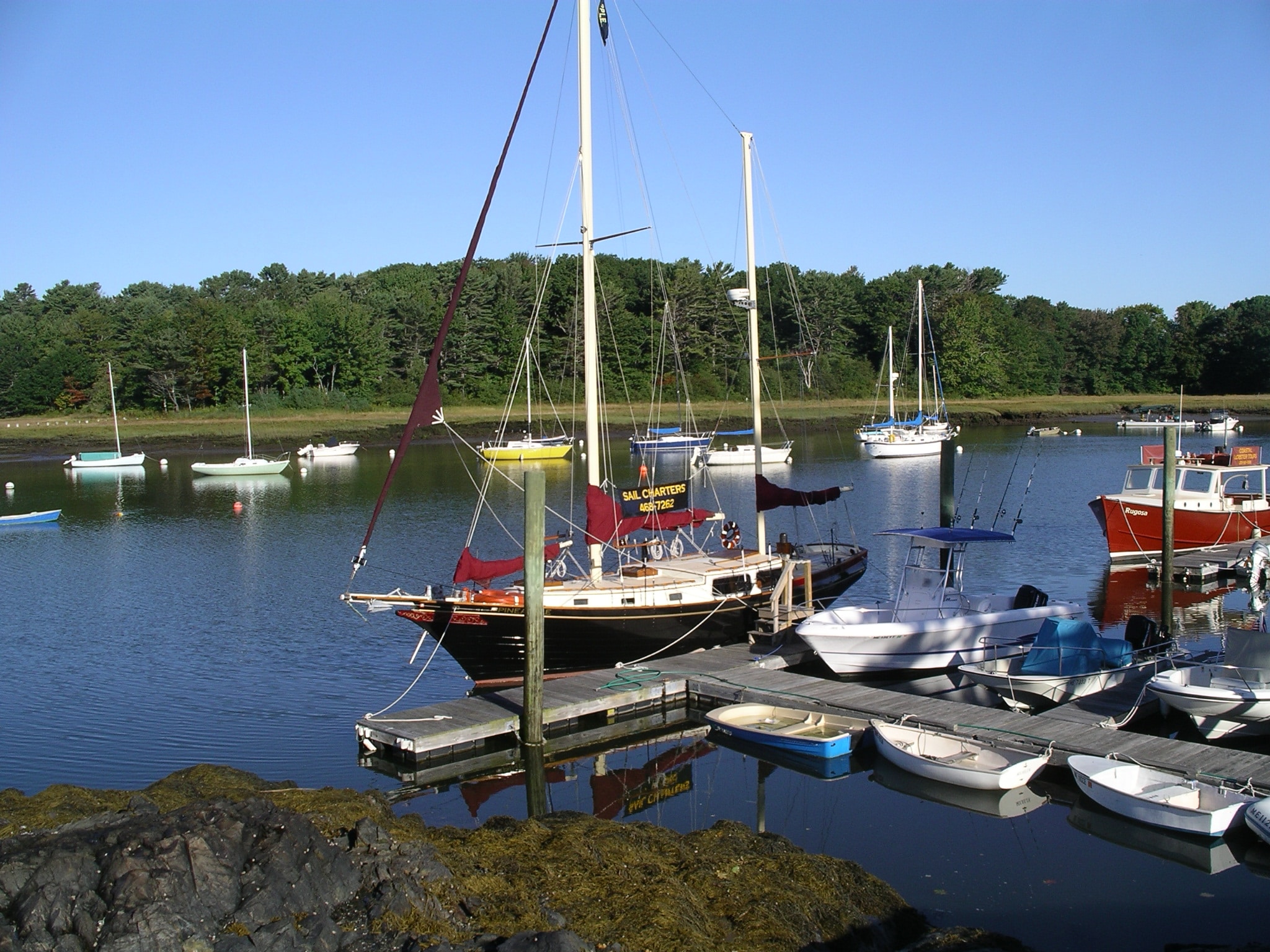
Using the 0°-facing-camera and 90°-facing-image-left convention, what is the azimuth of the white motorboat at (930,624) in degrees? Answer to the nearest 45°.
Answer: approximately 45°

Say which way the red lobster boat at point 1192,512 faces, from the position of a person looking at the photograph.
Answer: facing the viewer and to the left of the viewer

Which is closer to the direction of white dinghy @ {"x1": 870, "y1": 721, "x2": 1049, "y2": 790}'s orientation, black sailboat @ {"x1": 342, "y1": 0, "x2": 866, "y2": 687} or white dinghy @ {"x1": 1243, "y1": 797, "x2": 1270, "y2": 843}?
the black sailboat

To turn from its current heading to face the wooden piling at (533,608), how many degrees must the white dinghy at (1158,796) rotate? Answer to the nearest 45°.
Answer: approximately 45° to its left

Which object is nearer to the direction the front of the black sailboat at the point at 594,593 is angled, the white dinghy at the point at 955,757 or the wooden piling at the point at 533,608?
the wooden piling

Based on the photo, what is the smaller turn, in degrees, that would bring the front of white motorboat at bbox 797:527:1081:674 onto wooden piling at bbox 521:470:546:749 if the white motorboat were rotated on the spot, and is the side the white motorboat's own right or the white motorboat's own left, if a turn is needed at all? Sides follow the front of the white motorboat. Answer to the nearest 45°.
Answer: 0° — it already faces it

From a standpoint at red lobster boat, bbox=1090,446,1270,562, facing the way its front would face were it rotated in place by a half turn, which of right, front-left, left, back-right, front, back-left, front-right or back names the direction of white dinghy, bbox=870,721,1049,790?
back-right

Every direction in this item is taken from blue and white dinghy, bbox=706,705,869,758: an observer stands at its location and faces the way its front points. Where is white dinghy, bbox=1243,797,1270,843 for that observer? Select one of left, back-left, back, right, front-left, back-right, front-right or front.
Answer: back

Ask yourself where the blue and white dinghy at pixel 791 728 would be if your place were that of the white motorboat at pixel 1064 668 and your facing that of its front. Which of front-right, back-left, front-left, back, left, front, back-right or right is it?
front

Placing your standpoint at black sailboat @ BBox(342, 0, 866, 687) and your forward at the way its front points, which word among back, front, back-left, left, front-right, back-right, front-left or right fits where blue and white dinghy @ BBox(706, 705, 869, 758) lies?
left

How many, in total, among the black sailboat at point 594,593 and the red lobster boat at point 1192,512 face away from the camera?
0
